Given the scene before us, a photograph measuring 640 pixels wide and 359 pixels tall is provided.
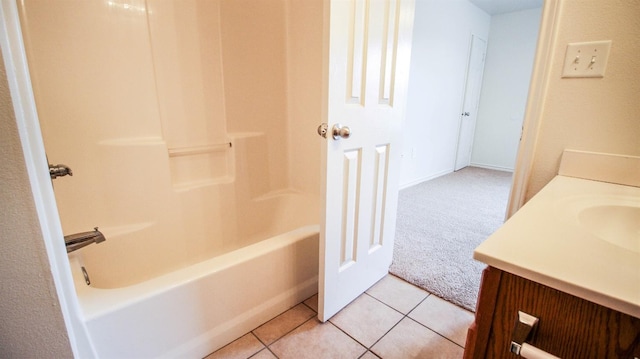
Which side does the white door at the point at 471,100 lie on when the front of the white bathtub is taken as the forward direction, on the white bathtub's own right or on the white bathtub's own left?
on the white bathtub's own left

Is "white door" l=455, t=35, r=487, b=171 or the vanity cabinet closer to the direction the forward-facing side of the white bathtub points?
the vanity cabinet

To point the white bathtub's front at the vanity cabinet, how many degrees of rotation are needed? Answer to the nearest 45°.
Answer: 0° — it already faces it

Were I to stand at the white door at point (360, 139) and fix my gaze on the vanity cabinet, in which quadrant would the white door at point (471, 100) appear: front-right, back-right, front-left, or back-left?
back-left

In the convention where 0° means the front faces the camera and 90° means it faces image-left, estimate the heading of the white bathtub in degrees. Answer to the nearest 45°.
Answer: approximately 315°
